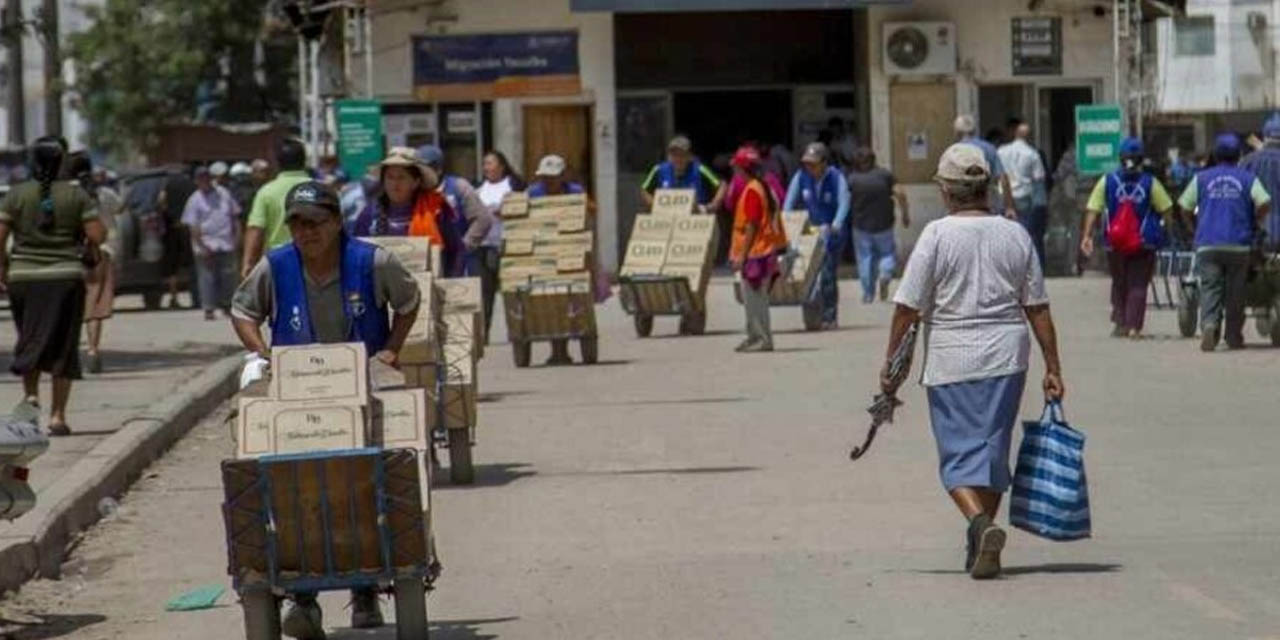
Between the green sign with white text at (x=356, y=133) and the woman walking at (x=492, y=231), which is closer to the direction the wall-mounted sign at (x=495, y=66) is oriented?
the woman walking

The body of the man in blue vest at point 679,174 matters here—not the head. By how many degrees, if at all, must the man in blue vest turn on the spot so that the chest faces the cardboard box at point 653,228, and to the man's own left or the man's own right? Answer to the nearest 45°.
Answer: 0° — they already face it

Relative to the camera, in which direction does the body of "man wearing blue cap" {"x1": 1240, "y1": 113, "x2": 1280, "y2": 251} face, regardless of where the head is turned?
away from the camera

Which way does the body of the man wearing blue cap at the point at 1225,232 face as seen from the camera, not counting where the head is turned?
away from the camera

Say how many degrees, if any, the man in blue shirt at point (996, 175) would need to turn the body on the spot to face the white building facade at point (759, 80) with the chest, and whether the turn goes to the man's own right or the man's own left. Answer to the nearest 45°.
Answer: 0° — they already face it

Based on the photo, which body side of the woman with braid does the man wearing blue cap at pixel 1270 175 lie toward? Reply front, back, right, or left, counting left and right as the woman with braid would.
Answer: right

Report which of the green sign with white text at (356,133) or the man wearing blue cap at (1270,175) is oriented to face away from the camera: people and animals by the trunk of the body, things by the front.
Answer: the man wearing blue cap

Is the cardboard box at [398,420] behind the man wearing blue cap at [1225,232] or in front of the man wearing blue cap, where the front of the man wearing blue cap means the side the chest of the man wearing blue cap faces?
behind

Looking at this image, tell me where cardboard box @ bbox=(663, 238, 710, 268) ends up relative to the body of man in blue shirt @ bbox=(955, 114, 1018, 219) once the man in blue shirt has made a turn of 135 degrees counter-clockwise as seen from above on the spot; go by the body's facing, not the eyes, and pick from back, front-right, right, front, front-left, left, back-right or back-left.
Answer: front

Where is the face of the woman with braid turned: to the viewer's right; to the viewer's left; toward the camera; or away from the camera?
away from the camera

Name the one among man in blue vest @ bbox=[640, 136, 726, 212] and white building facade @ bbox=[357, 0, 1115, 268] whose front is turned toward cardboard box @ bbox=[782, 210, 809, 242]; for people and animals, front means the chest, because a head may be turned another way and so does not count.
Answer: the white building facade
